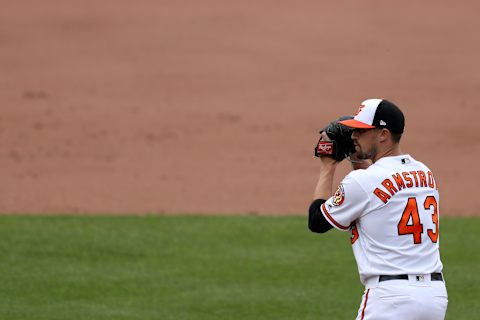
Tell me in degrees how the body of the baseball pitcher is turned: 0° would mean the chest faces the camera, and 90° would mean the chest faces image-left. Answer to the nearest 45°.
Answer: approximately 135°
